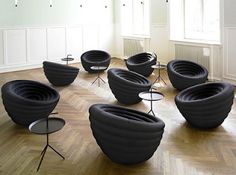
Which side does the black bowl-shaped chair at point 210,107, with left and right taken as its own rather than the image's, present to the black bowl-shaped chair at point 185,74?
right

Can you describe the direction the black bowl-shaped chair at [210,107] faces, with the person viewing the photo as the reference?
facing to the left of the viewer
